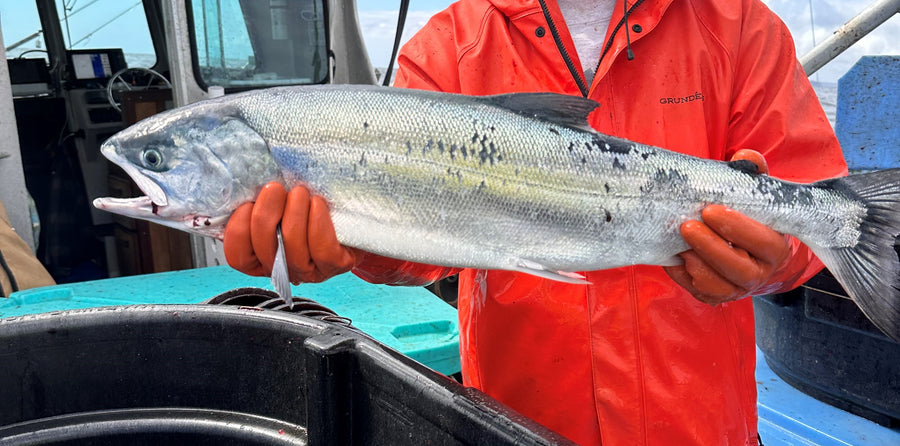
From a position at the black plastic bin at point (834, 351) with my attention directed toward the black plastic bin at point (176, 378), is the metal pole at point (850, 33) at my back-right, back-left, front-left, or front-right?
back-right

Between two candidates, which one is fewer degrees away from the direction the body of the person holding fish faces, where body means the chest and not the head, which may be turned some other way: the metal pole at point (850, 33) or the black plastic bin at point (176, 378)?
the black plastic bin

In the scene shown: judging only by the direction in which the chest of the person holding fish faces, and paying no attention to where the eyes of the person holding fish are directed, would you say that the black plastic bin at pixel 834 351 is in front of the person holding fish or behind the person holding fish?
behind

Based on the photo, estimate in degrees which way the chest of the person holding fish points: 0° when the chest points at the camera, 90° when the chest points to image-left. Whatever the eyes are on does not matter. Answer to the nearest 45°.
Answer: approximately 0°

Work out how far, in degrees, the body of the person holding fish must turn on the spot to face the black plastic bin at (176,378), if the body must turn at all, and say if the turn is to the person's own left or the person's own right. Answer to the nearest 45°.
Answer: approximately 45° to the person's own right

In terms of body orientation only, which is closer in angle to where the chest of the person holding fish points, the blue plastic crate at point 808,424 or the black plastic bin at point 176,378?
the black plastic bin

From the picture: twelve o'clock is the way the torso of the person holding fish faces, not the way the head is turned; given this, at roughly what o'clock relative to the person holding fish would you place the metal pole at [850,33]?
The metal pole is roughly at 7 o'clock from the person holding fish.

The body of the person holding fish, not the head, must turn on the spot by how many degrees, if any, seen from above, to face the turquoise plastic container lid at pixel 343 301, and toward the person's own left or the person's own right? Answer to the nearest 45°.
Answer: approximately 135° to the person's own right
